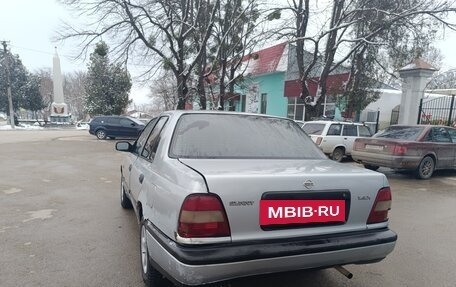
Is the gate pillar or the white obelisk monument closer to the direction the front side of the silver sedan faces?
the white obelisk monument

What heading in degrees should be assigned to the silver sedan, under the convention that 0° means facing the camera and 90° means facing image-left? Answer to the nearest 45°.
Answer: approximately 135°

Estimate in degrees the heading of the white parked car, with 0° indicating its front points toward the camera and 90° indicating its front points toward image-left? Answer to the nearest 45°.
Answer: approximately 225°
